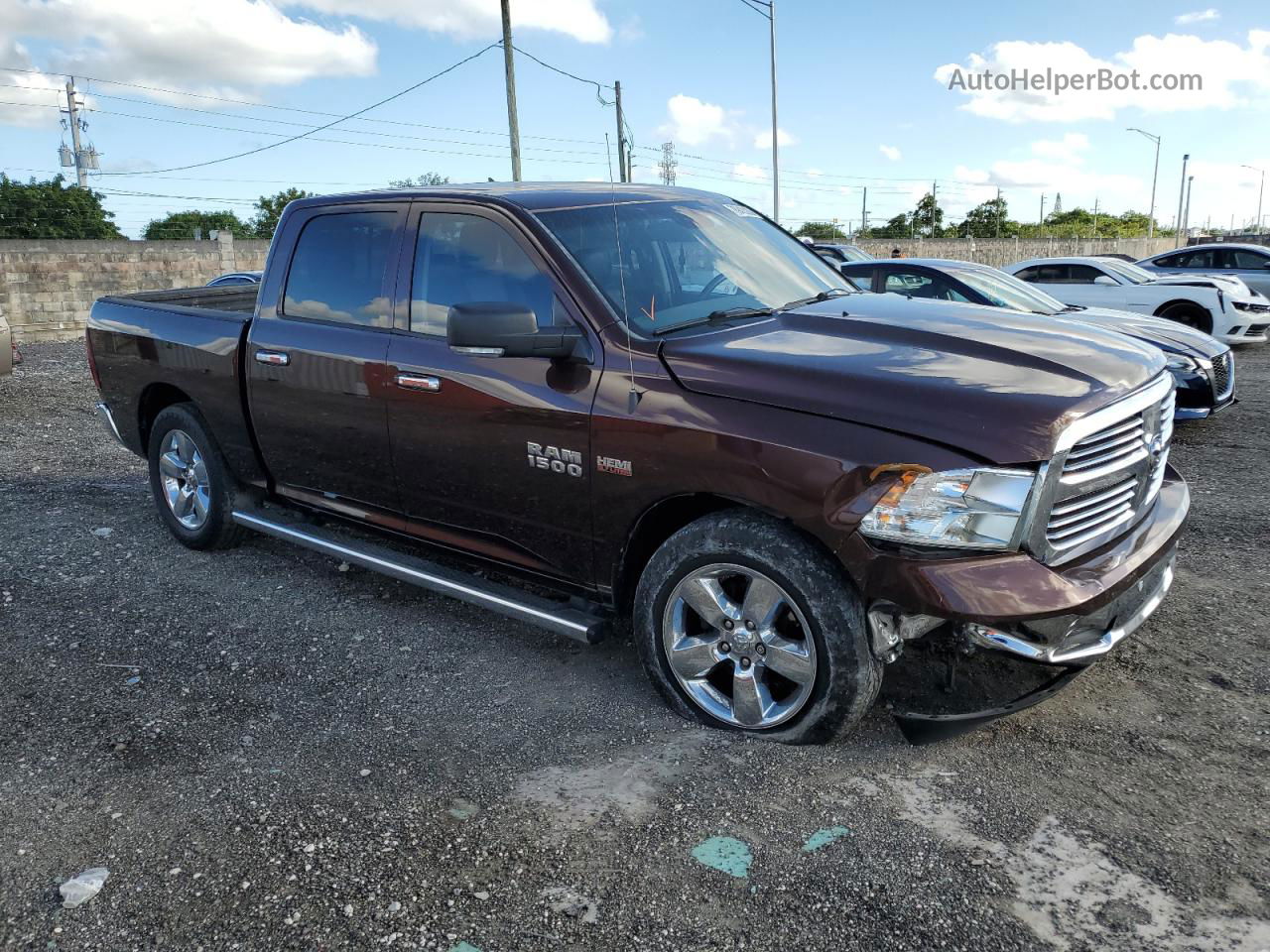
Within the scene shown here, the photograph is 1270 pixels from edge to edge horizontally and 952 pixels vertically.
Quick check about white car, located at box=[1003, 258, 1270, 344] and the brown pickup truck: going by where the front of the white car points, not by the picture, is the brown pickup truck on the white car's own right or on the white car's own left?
on the white car's own right

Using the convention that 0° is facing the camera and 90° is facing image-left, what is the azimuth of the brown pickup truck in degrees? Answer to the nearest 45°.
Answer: approximately 315°

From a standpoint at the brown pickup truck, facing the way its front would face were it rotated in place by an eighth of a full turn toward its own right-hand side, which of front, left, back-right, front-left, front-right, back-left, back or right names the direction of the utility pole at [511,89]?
back

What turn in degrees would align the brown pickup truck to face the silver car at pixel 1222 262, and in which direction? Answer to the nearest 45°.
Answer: approximately 90° to its left

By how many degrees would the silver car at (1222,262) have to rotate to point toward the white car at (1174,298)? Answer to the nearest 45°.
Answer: approximately 90° to its right

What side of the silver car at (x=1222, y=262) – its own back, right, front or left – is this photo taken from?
right
